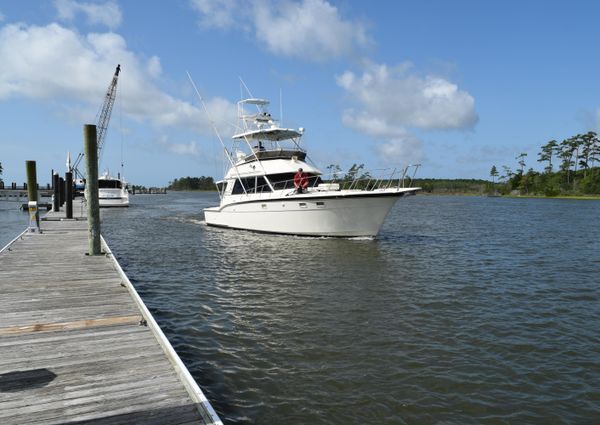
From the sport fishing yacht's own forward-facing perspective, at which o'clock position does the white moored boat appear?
The white moored boat is roughly at 6 o'clock from the sport fishing yacht.

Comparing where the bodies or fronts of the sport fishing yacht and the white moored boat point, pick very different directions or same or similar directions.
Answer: very different directions

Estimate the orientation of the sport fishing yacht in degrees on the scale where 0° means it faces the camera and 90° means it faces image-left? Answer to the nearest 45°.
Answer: approximately 315°
